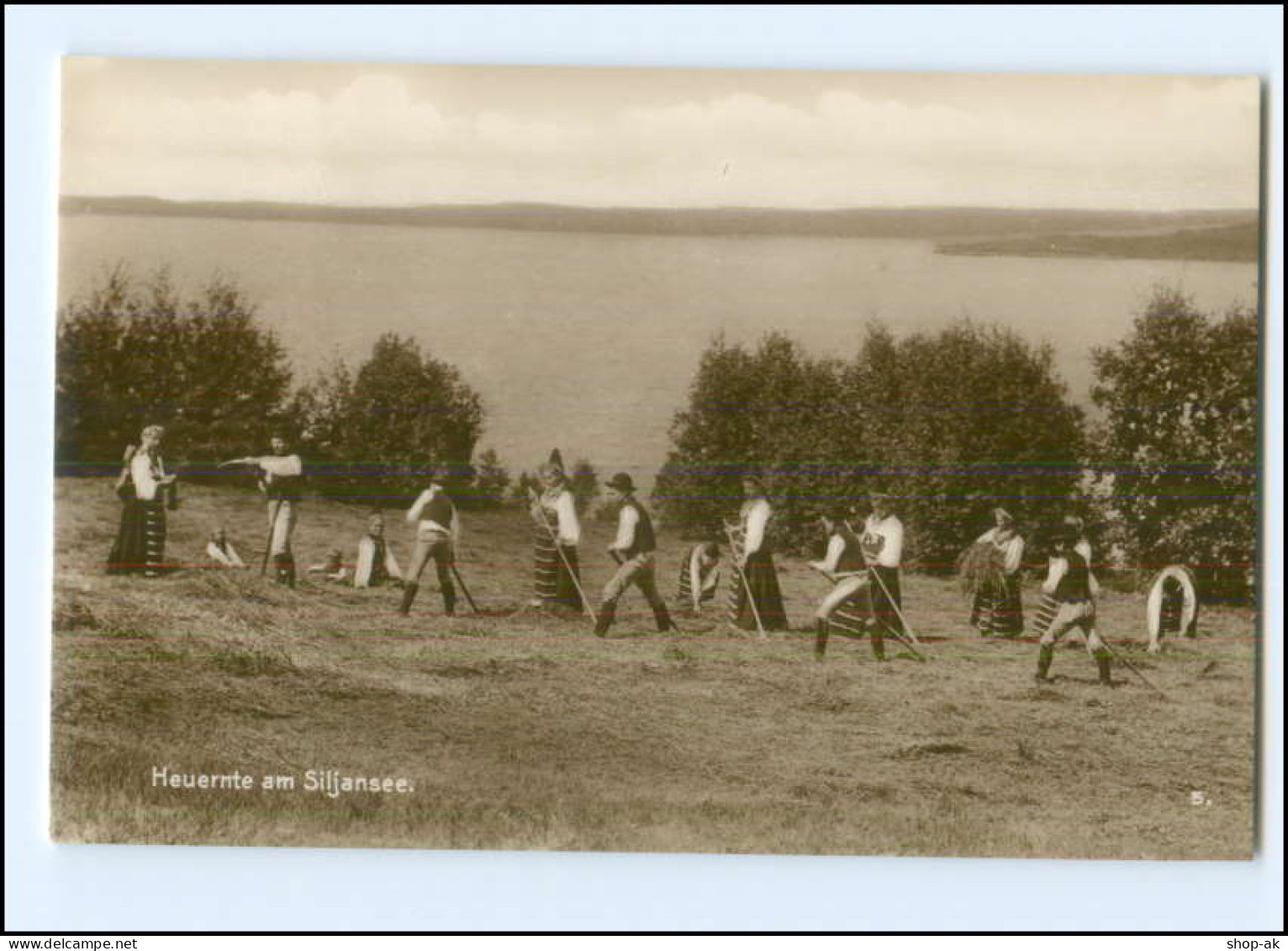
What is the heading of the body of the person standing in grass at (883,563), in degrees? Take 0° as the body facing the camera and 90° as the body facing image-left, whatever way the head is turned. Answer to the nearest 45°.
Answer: approximately 45°

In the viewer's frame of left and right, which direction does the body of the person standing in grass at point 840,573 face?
facing to the left of the viewer

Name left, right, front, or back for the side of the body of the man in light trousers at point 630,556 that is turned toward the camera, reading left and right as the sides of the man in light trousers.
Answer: left

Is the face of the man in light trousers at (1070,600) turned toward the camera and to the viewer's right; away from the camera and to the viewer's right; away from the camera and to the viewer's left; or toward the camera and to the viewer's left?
toward the camera and to the viewer's left

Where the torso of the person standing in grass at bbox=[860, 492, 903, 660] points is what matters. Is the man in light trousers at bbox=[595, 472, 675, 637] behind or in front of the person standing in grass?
in front
